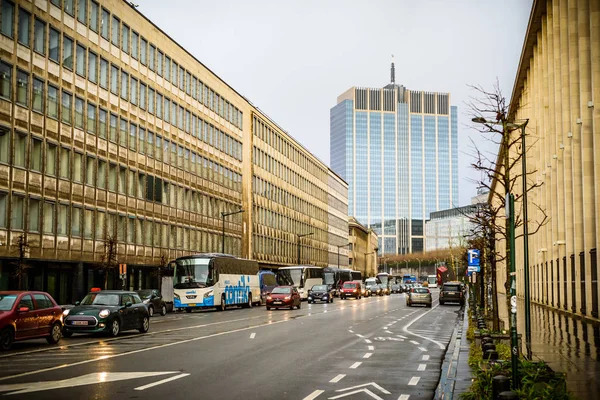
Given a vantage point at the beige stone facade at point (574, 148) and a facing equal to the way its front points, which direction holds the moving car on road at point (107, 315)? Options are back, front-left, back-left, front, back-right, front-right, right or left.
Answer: front-left

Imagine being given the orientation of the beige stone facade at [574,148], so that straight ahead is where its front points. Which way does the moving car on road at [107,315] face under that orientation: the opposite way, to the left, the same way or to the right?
to the left

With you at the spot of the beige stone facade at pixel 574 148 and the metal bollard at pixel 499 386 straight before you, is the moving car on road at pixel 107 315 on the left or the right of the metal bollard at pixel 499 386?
right

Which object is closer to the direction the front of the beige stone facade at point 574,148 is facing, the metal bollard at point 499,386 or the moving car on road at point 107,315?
the moving car on road

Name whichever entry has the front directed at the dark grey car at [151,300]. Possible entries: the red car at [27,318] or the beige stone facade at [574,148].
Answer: the beige stone facade

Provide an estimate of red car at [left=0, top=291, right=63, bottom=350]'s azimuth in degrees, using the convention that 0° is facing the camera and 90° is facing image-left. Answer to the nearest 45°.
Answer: approximately 45°

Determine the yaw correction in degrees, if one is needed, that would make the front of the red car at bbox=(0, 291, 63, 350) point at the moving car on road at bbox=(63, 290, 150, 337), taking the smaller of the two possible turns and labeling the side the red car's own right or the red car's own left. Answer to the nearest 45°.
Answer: approximately 180°

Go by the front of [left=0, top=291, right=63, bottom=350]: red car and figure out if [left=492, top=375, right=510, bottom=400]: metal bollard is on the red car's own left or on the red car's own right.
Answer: on the red car's own left

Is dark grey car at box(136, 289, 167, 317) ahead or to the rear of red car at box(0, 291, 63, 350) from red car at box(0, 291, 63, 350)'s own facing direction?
to the rear

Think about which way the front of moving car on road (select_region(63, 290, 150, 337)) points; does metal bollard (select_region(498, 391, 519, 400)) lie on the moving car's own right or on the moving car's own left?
on the moving car's own left

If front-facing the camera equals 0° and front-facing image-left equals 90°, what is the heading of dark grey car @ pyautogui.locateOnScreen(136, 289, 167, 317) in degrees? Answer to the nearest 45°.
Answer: approximately 45°

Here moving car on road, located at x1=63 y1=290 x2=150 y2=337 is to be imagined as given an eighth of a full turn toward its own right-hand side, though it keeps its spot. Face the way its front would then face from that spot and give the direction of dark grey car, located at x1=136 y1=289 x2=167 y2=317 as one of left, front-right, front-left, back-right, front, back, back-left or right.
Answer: right

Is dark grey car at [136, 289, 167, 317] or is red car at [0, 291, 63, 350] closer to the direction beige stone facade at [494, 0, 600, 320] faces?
the dark grey car

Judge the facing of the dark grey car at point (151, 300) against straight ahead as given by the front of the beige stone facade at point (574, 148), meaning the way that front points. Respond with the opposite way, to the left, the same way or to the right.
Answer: to the left

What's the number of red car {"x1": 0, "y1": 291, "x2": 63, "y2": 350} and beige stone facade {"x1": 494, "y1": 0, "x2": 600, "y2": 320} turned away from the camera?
0

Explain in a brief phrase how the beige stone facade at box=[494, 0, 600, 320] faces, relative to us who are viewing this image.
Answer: facing to the left of the viewer

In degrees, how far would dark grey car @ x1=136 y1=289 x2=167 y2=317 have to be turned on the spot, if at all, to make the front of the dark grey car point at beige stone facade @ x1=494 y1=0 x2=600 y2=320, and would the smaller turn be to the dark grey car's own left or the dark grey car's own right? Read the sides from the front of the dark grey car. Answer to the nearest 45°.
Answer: approximately 90° to the dark grey car's own left
